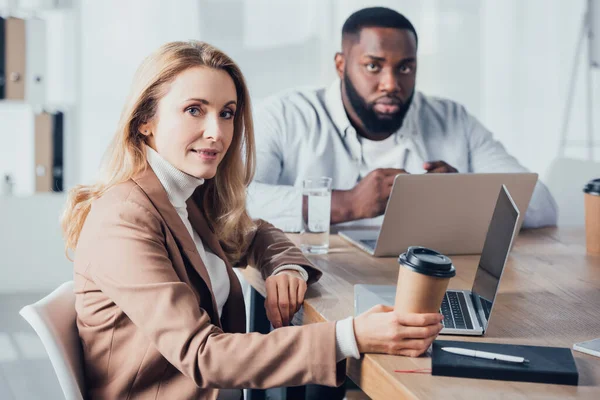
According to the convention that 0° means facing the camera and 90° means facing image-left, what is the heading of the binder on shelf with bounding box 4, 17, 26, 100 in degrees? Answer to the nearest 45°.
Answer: approximately 0°

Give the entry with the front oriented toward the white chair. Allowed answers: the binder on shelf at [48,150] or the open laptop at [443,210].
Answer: the binder on shelf

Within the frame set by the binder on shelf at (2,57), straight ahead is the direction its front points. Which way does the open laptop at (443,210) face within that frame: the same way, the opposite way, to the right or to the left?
the opposite way

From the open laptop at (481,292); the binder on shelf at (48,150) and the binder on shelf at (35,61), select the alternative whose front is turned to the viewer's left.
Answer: the open laptop

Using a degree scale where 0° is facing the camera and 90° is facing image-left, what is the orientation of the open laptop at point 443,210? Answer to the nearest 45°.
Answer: approximately 135°

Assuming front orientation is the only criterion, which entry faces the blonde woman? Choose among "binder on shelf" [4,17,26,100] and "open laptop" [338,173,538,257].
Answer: the binder on shelf

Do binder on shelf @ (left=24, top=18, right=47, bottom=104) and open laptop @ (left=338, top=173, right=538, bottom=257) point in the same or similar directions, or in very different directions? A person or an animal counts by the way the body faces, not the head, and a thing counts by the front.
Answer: very different directions

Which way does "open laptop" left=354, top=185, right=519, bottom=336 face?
to the viewer's left

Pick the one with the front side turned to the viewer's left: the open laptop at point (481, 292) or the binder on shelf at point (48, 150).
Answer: the open laptop

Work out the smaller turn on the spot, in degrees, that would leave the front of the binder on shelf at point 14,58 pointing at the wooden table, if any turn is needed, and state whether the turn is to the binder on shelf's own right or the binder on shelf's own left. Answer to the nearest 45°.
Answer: approximately 45° to the binder on shelf's own left

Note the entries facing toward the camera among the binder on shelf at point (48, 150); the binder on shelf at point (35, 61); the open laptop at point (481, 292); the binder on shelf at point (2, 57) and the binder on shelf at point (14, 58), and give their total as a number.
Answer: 4
